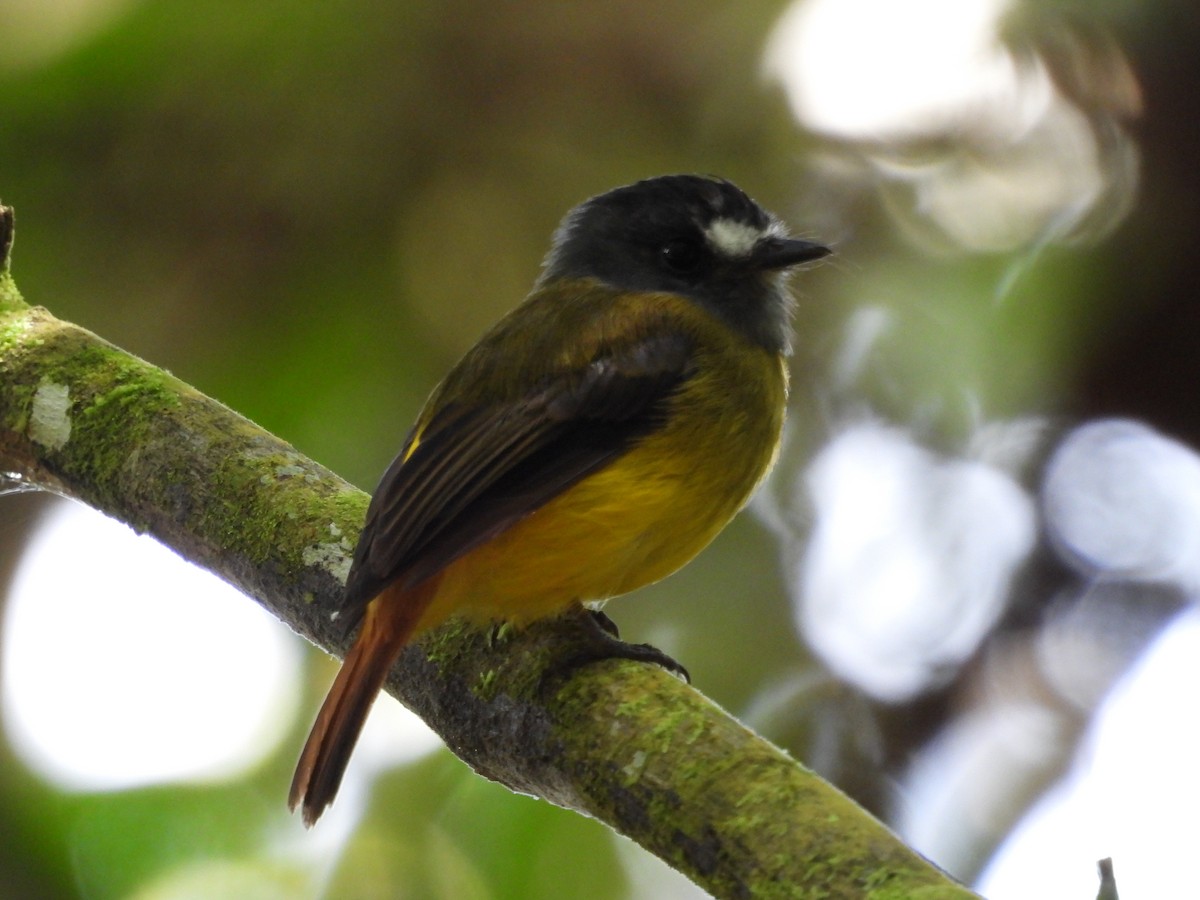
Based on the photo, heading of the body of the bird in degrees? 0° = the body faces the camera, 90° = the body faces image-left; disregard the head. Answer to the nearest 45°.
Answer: approximately 270°
